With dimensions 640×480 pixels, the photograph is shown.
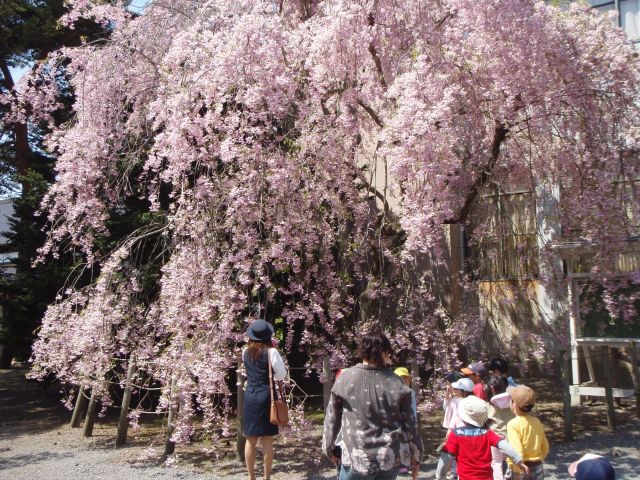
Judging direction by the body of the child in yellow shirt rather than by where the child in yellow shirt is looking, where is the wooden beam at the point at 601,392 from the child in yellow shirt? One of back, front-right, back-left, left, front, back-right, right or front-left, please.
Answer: front-right

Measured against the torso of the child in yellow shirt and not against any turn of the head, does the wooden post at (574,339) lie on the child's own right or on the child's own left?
on the child's own right

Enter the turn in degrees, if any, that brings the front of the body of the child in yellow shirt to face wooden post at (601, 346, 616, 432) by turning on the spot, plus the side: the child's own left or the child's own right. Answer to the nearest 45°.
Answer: approximately 45° to the child's own right

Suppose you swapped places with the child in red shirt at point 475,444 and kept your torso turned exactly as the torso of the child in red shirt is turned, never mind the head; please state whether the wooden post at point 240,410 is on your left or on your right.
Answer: on your left

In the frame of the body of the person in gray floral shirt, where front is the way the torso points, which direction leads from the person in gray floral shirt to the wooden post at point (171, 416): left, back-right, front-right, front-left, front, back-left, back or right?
front-left

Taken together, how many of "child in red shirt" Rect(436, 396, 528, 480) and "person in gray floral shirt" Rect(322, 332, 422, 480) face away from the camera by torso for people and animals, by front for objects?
2

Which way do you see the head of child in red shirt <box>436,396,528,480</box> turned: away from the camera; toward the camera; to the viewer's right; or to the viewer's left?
away from the camera

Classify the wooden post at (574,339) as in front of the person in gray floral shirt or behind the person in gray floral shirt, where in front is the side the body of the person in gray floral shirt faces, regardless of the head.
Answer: in front

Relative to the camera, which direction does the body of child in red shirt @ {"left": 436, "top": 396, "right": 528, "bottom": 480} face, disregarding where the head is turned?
away from the camera

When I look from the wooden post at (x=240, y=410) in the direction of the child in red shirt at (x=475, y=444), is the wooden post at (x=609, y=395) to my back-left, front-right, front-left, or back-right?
front-left

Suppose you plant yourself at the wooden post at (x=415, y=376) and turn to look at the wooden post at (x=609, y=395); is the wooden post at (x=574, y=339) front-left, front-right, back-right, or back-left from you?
front-left

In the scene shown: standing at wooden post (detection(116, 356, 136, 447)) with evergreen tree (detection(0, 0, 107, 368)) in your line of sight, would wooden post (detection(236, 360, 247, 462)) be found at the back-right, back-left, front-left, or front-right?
back-right

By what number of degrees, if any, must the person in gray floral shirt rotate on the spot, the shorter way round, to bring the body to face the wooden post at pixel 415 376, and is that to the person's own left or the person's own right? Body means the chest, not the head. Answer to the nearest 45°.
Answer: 0° — they already face it

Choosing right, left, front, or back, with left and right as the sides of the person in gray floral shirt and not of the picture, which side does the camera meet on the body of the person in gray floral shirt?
back

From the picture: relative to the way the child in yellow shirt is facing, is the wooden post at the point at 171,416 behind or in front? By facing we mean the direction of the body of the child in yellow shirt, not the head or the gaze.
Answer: in front

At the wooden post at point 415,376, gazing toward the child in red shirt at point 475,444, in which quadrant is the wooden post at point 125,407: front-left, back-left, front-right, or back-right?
back-right

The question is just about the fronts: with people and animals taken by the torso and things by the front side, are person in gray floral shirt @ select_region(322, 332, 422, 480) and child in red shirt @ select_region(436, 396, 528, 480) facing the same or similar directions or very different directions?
same or similar directions
